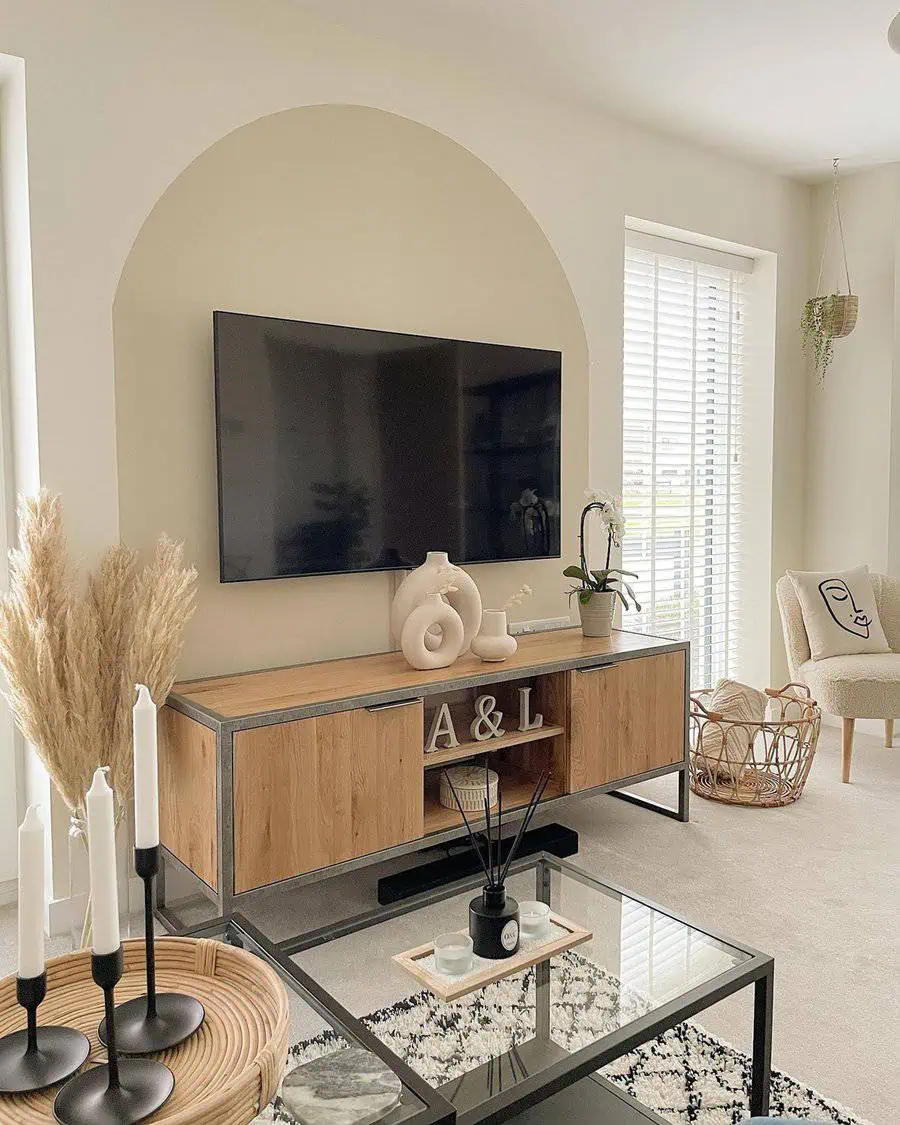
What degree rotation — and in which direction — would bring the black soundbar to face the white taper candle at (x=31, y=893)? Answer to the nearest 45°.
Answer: approximately 45° to its right

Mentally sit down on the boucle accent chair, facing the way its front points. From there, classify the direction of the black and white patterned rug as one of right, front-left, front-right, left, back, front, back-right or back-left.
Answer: front-right

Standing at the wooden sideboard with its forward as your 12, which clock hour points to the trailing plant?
The trailing plant is roughly at 9 o'clock from the wooden sideboard.

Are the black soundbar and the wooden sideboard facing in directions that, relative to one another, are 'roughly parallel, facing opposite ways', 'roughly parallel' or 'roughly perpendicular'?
roughly parallel

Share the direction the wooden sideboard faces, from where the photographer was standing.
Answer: facing the viewer and to the right of the viewer

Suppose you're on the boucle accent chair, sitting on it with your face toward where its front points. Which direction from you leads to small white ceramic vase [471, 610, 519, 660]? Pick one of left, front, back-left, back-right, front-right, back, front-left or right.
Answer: right

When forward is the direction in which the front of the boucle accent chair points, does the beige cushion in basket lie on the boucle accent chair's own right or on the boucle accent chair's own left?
on the boucle accent chair's own right

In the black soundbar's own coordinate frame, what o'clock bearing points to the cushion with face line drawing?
The cushion with face line drawing is roughly at 9 o'clock from the black soundbar.

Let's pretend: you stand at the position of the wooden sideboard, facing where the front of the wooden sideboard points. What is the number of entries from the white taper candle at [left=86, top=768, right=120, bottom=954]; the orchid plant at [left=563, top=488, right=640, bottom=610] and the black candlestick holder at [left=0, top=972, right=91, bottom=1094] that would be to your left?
1

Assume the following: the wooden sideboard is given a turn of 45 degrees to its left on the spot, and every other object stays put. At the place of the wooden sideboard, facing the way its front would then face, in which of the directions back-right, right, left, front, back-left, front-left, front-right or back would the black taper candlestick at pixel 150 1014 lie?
right

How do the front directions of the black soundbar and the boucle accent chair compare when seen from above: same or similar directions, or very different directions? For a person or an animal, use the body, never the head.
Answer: same or similar directions

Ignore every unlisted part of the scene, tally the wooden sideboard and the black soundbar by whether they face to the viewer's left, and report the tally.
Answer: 0

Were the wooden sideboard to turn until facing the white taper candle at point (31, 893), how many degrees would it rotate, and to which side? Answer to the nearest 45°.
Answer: approximately 45° to its right

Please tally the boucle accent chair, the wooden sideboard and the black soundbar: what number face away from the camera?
0
